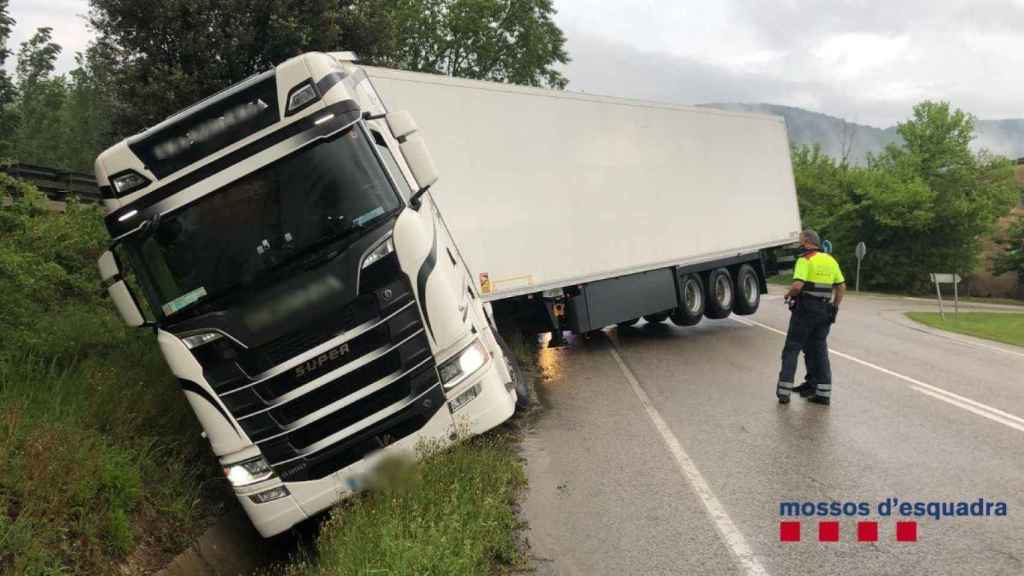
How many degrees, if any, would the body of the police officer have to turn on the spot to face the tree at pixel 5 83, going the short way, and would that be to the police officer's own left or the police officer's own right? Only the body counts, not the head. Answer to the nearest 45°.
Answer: approximately 45° to the police officer's own left

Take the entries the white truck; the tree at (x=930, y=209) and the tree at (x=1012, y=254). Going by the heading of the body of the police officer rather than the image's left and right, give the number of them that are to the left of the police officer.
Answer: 1

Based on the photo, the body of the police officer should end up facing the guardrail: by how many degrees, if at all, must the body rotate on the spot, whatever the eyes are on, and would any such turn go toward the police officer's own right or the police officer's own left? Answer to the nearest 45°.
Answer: approximately 45° to the police officer's own left

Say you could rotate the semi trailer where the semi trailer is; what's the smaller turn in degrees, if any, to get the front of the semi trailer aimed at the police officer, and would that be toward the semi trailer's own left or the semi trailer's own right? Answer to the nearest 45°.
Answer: approximately 90° to the semi trailer's own left

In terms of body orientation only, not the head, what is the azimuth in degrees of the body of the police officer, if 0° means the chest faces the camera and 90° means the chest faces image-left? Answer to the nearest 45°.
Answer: approximately 135°

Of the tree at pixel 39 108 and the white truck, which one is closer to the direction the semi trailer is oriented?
the white truck

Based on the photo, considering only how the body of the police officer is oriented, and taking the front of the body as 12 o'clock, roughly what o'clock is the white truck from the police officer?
The white truck is roughly at 9 o'clock from the police officer.

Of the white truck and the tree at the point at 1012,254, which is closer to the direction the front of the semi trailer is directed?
the white truck

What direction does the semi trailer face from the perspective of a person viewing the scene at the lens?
facing the viewer and to the left of the viewer

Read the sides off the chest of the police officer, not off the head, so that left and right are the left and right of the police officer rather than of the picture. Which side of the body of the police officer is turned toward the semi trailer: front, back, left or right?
front

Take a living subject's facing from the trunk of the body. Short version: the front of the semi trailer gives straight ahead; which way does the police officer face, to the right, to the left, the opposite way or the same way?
to the right

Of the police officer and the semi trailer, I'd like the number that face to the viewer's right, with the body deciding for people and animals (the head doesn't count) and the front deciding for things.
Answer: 0

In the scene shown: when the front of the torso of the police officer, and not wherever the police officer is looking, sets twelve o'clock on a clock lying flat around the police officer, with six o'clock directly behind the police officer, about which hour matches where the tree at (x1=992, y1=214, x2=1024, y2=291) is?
The tree is roughly at 2 o'clock from the police officer.
